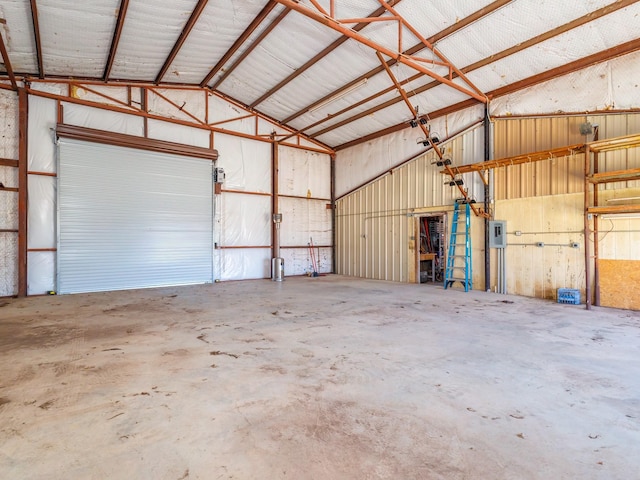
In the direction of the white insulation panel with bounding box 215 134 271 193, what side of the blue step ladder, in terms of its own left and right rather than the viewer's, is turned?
right

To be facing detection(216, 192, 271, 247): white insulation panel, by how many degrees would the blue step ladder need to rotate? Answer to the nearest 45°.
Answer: approximately 90° to its right

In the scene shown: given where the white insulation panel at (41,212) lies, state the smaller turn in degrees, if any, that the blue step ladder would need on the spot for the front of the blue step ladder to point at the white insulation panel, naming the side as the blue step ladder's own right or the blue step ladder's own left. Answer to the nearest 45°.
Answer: approximately 45° to the blue step ladder's own right

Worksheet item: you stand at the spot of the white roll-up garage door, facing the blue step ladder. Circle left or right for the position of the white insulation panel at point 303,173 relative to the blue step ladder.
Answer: left

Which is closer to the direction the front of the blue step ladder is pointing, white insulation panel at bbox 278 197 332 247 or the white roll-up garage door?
the white roll-up garage door

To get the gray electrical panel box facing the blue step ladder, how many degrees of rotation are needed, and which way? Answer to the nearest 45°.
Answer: approximately 135° to its right

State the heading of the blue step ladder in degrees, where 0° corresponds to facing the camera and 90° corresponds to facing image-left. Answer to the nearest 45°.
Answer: approximately 0°

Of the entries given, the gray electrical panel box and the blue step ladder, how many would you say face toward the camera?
2

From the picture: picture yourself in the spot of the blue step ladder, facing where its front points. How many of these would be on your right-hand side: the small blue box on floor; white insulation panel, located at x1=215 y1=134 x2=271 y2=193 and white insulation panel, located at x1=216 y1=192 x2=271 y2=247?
2
